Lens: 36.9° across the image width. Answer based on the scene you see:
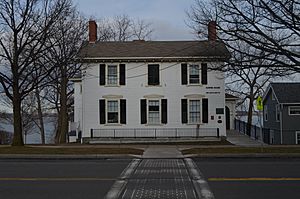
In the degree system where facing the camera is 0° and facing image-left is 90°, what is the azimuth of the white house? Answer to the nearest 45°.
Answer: approximately 0°

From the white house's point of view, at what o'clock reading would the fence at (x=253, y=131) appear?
The fence is roughly at 8 o'clock from the white house.

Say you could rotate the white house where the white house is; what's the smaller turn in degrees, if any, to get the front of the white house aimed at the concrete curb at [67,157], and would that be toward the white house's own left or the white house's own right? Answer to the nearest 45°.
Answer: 0° — it already faces it

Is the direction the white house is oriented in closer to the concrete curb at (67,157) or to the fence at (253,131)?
the concrete curb
